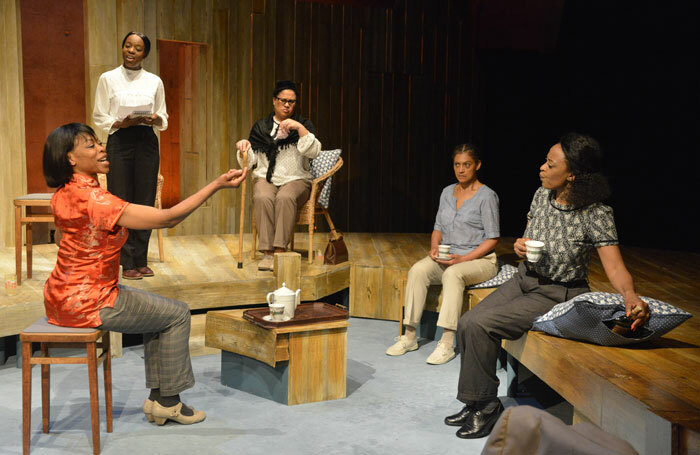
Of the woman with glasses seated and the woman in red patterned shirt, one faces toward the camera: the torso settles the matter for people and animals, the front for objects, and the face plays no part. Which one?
the woman with glasses seated

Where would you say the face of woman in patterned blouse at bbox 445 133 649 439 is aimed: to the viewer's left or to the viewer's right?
to the viewer's left

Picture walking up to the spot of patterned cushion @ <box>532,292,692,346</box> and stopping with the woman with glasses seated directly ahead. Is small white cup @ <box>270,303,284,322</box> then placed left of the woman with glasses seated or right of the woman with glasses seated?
left

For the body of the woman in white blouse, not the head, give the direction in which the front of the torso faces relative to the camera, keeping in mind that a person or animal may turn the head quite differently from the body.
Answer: toward the camera

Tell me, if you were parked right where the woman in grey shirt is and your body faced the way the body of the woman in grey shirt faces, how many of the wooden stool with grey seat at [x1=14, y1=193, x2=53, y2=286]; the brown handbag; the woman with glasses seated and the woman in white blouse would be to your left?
0

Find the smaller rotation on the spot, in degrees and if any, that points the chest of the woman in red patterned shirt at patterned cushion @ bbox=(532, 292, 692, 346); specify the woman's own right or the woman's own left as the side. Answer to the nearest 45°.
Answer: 0° — they already face it

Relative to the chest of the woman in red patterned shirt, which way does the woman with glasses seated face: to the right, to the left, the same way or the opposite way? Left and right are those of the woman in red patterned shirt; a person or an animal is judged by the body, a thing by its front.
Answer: to the right

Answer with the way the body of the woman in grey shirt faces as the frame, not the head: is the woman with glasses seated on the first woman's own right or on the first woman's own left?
on the first woman's own right

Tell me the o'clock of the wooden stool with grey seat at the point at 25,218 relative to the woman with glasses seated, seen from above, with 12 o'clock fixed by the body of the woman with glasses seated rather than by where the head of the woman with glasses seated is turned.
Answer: The wooden stool with grey seat is roughly at 2 o'clock from the woman with glasses seated.

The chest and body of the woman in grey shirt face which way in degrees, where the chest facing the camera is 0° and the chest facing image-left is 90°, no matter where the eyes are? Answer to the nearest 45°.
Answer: approximately 45°

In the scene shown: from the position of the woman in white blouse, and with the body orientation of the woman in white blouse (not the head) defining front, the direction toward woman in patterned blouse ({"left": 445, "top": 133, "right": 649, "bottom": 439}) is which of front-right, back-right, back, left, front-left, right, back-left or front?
front-left

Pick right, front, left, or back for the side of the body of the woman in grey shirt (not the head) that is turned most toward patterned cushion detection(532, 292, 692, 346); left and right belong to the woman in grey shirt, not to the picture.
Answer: left

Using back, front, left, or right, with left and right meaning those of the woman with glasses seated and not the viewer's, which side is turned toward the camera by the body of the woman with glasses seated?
front

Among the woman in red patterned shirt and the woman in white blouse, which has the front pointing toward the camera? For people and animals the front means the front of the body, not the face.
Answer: the woman in white blouse

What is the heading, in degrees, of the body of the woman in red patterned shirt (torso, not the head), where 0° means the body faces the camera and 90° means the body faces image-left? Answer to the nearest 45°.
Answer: approximately 270°

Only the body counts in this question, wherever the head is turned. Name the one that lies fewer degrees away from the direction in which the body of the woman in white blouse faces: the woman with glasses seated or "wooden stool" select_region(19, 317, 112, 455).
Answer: the wooden stool

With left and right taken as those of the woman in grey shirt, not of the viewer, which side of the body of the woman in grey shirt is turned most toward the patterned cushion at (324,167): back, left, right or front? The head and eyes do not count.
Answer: right
